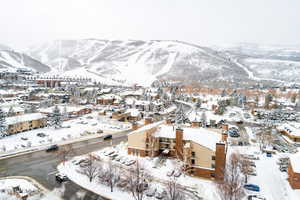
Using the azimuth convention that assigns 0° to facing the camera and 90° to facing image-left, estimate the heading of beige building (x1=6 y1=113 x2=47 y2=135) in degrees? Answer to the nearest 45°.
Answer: approximately 315°

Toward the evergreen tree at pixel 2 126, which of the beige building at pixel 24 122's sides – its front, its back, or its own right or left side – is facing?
right

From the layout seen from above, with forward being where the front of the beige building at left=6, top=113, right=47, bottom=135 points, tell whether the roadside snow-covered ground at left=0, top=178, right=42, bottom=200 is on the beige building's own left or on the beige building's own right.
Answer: on the beige building's own right

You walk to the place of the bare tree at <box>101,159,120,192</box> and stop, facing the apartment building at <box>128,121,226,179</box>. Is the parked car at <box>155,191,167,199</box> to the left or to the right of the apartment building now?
right

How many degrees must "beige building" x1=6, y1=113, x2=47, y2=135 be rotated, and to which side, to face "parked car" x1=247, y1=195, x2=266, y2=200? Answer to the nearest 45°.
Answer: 0° — it already faces it

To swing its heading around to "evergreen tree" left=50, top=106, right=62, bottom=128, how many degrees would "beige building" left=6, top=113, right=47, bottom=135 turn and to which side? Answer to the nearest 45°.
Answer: approximately 45° to its left

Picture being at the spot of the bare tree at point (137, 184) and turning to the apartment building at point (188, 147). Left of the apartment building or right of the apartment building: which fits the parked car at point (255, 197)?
right
